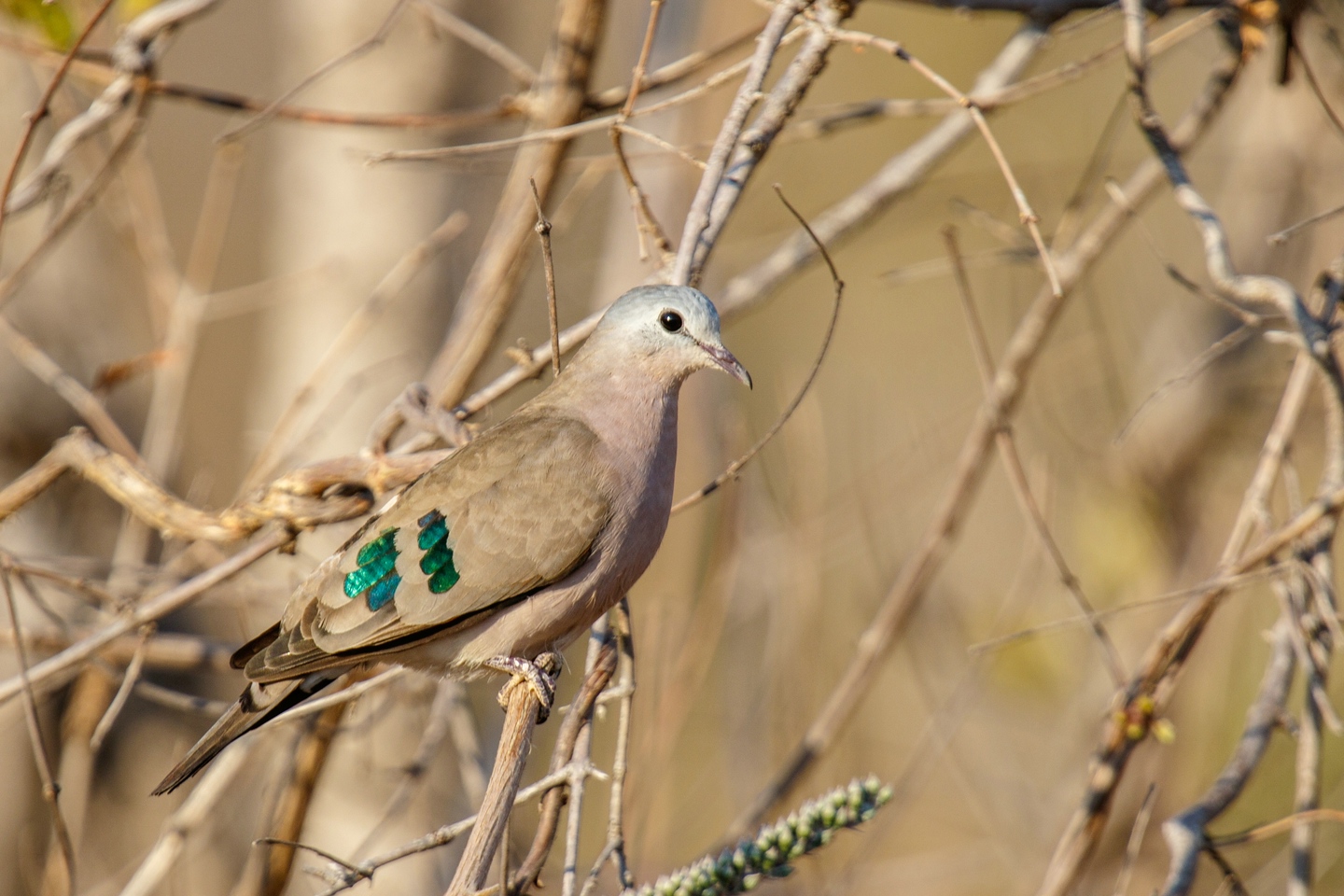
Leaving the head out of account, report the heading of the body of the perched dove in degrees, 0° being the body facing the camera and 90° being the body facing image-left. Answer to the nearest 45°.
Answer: approximately 270°

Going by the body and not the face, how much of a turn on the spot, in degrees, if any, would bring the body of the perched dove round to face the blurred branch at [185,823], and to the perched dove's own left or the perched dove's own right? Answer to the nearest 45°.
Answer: approximately 135° to the perched dove's own left

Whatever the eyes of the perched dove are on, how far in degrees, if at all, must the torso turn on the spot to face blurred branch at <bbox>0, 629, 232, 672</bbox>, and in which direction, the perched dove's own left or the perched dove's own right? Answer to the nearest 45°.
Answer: approximately 135° to the perched dove's own left
